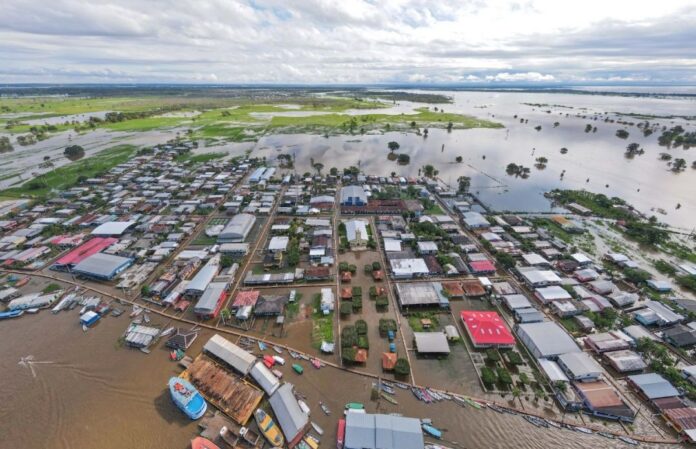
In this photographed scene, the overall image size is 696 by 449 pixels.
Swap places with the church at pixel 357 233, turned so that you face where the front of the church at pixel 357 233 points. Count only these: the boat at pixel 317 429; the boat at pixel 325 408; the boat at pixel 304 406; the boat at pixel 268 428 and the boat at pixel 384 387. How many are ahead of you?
5

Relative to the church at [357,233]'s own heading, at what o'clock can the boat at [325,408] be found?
The boat is roughly at 12 o'clock from the church.

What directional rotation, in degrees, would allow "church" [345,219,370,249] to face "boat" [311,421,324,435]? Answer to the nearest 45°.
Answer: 0° — it already faces it

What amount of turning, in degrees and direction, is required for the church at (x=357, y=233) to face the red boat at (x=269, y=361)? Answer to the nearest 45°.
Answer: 0° — it already faces it

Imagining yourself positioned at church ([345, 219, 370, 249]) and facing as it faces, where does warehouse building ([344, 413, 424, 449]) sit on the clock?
The warehouse building is roughly at 12 o'clock from the church.

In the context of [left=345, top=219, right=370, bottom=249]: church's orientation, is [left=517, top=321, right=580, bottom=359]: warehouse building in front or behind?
in front

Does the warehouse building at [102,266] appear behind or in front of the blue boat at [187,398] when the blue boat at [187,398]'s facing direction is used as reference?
in front

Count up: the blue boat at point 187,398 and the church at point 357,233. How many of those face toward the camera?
1

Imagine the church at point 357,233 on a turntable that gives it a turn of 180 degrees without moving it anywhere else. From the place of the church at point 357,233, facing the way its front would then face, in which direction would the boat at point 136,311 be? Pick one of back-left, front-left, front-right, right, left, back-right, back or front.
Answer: back-left

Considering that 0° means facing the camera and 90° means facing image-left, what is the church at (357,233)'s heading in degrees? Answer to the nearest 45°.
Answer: approximately 0°

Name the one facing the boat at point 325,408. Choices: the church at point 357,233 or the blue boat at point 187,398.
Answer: the church

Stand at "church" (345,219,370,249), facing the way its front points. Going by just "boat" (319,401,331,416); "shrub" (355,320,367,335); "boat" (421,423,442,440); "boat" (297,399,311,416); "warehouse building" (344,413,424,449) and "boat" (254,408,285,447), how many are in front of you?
6

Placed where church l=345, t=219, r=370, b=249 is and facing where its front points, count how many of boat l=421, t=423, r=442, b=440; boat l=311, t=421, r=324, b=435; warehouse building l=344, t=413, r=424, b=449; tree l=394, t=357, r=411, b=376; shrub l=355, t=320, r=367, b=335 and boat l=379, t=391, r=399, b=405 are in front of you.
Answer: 6

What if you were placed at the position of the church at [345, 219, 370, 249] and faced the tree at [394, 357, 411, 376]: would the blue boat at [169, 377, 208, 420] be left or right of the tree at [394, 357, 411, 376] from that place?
right

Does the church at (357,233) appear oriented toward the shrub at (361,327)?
yes
